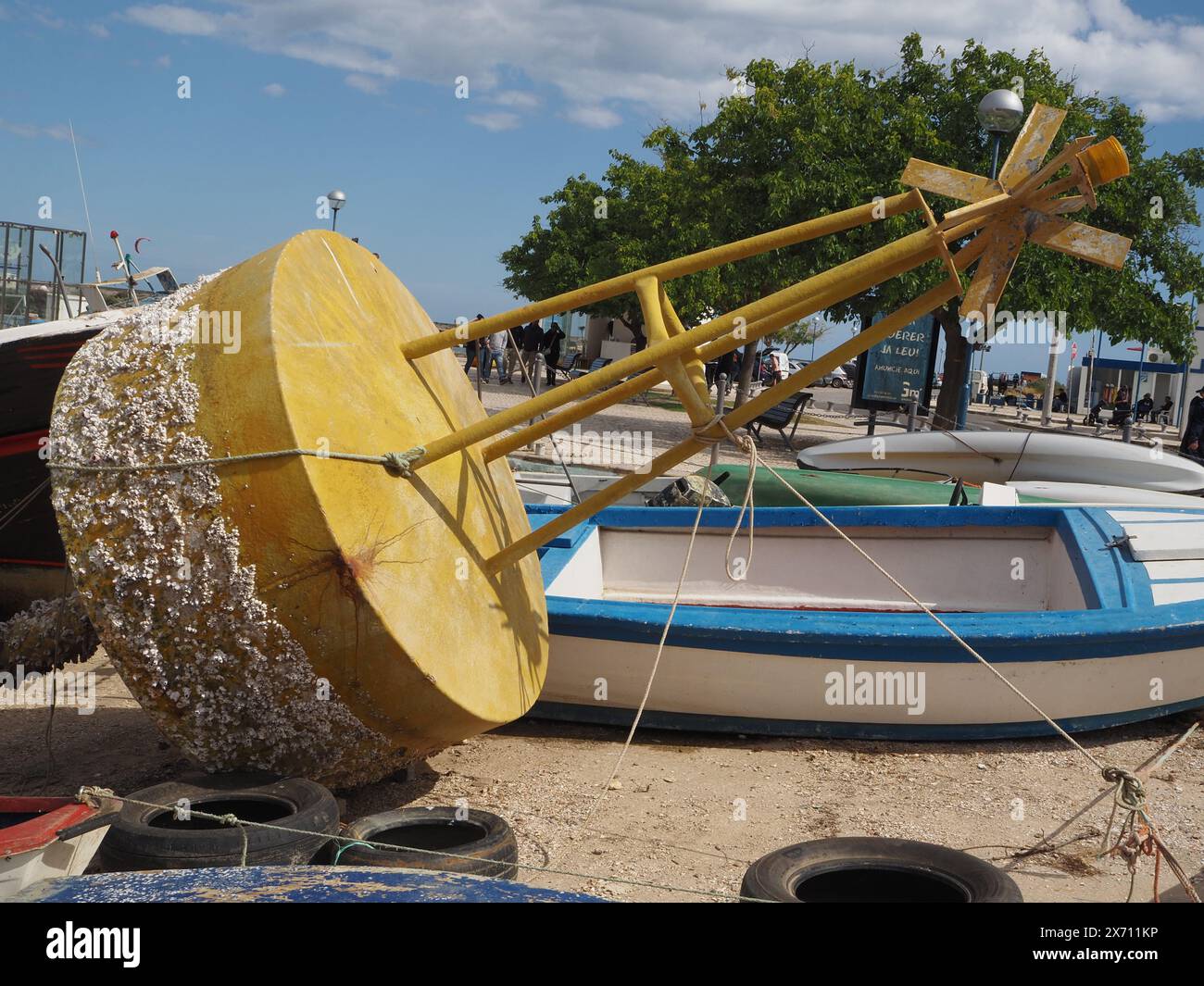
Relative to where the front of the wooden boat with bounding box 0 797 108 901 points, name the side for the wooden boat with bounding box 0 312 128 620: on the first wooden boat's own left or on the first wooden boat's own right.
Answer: on the first wooden boat's own left

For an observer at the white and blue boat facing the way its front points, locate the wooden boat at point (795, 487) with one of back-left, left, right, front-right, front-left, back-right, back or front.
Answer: left

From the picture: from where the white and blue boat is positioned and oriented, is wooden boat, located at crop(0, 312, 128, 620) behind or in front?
behind

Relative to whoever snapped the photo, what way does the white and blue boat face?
facing to the right of the viewer

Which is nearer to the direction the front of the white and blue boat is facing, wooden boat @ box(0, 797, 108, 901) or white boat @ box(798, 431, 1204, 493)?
the white boat

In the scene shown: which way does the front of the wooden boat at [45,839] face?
to the viewer's right

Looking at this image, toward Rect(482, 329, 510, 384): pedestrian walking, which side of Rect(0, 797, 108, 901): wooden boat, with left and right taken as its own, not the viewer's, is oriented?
left

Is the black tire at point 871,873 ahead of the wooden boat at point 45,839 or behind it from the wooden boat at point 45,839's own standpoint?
ahead
